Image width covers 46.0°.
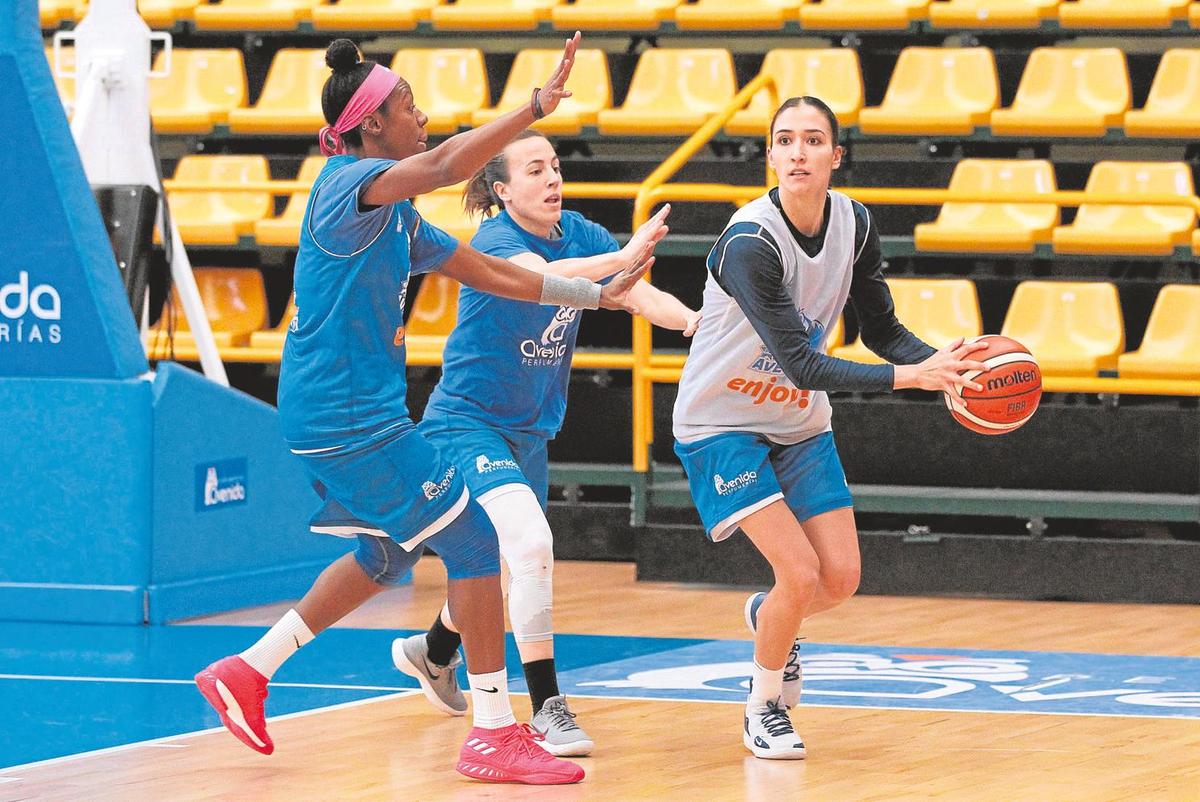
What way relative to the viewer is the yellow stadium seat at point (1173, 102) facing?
toward the camera

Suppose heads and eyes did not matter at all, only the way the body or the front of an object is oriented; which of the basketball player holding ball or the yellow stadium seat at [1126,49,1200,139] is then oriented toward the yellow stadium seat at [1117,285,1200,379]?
the yellow stadium seat at [1126,49,1200,139]

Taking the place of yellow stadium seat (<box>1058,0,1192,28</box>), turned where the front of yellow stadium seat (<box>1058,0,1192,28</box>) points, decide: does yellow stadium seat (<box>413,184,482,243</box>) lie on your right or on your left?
on your right

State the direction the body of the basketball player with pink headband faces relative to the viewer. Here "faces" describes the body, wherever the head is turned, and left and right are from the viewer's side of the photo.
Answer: facing to the right of the viewer

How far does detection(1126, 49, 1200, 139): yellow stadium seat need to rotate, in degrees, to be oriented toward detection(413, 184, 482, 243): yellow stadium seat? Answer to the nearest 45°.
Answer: approximately 90° to its right

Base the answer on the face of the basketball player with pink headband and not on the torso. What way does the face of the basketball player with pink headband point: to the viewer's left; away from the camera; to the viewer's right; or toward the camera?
to the viewer's right

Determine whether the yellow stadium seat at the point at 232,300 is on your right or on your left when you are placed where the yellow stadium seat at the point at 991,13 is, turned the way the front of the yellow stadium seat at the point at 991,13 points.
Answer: on your right

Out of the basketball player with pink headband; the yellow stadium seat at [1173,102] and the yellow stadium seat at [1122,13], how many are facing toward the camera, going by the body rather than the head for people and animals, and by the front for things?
2

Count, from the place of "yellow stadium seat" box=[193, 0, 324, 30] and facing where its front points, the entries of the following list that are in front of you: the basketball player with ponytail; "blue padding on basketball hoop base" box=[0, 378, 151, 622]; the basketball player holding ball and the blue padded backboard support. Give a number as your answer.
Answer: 4

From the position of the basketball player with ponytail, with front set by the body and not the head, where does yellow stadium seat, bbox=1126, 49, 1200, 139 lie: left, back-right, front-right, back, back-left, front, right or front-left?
left

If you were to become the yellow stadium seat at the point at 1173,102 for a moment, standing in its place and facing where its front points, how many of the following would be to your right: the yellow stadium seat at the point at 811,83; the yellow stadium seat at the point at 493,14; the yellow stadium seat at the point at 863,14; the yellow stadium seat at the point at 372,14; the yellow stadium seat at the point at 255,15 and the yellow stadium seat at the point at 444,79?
6

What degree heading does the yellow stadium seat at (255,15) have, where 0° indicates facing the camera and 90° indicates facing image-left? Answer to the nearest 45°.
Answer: approximately 0°

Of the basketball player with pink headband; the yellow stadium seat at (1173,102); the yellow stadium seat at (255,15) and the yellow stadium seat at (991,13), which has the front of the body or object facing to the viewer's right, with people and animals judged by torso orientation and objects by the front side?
the basketball player with pink headband

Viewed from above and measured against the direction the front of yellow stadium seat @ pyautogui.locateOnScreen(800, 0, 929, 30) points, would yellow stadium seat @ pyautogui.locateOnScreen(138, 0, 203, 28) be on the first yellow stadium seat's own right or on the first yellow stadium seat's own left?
on the first yellow stadium seat's own right
